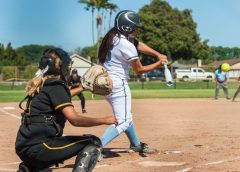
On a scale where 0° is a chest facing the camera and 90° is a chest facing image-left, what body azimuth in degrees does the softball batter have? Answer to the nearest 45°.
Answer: approximately 270°

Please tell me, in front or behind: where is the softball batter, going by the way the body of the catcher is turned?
in front

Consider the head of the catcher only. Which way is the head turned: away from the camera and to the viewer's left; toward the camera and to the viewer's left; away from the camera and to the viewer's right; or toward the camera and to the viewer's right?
away from the camera and to the viewer's right

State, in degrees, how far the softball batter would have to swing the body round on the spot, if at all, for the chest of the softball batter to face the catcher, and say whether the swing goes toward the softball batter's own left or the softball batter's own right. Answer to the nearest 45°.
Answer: approximately 90° to the softball batter's own right

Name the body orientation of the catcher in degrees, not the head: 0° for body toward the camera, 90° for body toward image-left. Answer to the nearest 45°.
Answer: approximately 225°
